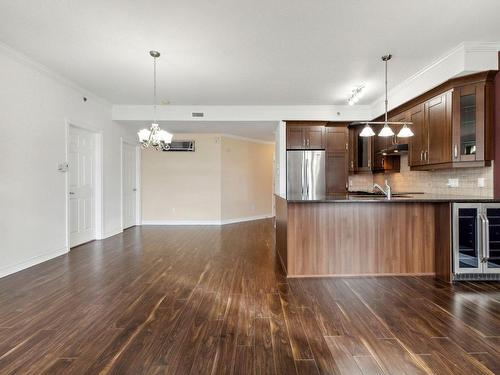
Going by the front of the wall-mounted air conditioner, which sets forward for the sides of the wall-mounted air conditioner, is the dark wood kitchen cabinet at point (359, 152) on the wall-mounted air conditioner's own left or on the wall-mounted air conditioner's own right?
on the wall-mounted air conditioner's own left

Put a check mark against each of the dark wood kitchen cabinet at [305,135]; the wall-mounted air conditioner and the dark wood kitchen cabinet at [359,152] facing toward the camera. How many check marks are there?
3

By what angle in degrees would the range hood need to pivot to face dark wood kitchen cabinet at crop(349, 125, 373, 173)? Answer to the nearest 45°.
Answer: approximately 90° to its right

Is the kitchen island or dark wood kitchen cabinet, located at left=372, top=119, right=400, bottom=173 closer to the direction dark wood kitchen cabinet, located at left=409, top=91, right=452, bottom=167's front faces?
the kitchen island

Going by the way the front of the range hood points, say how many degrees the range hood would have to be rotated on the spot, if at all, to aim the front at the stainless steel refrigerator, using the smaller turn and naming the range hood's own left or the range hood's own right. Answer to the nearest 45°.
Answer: approximately 45° to the range hood's own right

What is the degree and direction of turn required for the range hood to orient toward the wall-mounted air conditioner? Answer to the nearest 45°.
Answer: approximately 45° to its right

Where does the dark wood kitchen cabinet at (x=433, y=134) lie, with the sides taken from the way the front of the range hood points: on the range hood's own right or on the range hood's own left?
on the range hood's own left

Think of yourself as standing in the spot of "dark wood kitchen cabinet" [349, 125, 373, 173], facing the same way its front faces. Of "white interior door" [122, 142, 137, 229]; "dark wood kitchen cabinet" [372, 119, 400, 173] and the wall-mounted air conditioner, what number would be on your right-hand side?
2

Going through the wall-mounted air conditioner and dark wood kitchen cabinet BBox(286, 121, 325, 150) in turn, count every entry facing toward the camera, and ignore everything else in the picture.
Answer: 2

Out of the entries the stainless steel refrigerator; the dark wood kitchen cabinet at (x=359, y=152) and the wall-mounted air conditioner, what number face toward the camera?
3

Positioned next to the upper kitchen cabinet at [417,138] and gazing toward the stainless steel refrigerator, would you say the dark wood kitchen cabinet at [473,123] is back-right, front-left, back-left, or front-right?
back-left

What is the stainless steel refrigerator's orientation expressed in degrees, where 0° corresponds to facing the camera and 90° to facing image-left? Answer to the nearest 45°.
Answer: approximately 0°

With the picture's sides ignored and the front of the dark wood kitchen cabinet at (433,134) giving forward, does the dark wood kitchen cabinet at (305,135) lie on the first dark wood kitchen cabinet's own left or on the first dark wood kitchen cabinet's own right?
on the first dark wood kitchen cabinet's own right

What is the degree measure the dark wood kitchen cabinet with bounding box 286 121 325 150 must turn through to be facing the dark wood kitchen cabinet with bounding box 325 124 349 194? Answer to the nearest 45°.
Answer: approximately 90° to its left

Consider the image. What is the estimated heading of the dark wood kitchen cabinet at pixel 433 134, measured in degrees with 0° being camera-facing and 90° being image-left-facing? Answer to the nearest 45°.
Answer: approximately 45°

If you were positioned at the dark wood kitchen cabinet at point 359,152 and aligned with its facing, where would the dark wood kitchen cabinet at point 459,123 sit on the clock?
the dark wood kitchen cabinet at point 459,123 is roughly at 11 o'clock from the dark wood kitchen cabinet at point 359,152.

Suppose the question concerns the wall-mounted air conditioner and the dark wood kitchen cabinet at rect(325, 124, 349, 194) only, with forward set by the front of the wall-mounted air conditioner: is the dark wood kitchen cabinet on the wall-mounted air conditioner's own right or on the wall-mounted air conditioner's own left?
on the wall-mounted air conditioner's own left
